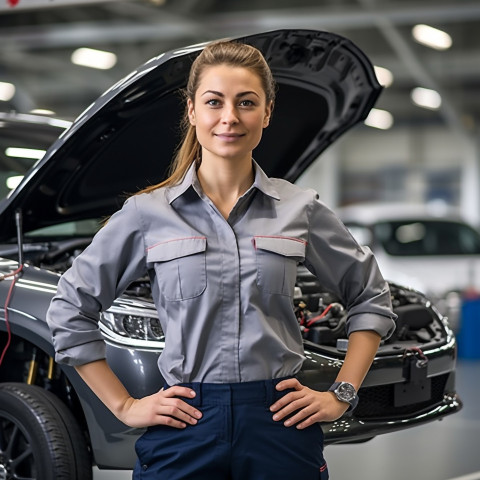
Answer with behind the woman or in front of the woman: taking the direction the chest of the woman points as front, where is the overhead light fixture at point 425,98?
behind

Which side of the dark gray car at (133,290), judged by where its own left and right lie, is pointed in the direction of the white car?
left

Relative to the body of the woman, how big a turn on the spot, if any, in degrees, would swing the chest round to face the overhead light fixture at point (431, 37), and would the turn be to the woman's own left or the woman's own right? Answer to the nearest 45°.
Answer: approximately 180°

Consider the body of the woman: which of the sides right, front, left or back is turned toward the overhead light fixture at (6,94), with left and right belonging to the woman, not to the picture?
back

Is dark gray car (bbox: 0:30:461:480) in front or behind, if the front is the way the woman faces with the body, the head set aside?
behind

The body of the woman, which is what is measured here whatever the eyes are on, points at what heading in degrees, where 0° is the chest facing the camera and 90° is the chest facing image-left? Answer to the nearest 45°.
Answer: approximately 0°

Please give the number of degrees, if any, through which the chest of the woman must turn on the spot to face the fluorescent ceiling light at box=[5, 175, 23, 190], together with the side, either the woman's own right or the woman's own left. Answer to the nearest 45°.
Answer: approximately 135° to the woman's own right

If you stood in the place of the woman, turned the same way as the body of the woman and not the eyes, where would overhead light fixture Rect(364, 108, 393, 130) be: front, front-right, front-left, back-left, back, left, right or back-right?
back
